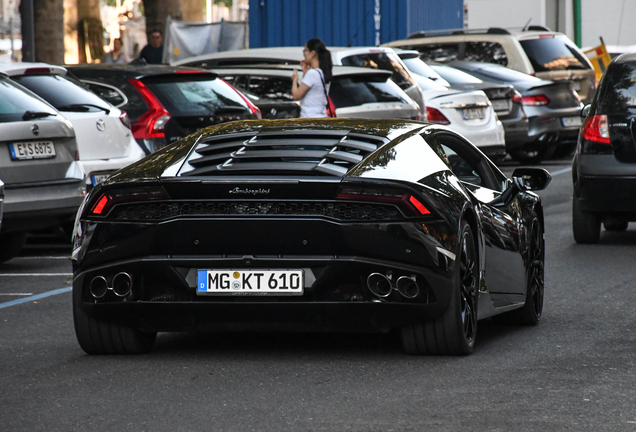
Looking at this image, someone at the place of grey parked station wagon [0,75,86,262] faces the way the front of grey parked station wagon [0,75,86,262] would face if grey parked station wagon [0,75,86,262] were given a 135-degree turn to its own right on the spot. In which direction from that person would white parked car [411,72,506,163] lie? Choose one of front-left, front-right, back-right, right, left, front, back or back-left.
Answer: front-left

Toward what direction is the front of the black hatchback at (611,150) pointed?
away from the camera

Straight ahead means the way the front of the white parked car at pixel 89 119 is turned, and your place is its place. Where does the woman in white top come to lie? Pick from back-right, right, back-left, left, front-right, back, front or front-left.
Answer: right

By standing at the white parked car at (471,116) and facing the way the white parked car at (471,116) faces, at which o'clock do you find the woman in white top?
The woman in white top is roughly at 8 o'clock from the white parked car.

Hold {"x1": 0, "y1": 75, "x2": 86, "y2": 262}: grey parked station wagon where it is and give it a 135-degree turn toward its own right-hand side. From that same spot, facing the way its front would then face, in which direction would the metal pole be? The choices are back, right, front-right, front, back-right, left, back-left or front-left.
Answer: left

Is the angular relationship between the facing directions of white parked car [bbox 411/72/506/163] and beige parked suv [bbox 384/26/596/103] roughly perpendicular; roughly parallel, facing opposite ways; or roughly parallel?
roughly parallel

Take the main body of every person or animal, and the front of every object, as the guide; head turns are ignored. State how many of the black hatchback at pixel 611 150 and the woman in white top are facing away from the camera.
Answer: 1

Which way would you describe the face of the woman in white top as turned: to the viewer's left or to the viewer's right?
to the viewer's left

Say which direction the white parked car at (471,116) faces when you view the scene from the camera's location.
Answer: facing away from the viewer and to the left of the viewer

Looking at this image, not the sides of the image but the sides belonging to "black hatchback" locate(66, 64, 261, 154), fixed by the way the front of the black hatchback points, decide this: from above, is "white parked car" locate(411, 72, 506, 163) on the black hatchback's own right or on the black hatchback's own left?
on the black hatchback's own right

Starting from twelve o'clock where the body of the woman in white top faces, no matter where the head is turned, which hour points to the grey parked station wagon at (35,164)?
The grey parked station wagon is roughly at 10 o'clock from the woman in white top.

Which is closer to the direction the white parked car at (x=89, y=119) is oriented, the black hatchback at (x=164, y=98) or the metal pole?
the metal pole

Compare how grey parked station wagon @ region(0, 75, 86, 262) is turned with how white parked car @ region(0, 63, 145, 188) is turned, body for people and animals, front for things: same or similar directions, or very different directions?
same or similar directions

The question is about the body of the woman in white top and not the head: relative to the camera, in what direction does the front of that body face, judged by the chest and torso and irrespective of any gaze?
to the viewer's left

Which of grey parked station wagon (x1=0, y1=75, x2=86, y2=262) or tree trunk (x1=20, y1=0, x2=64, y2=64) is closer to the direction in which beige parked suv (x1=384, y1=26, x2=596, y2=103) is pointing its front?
the tree trunk

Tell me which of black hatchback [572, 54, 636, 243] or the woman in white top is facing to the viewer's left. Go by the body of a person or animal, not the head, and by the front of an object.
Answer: the woman in white top

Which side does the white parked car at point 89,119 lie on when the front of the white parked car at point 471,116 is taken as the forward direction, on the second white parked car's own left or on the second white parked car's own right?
on the second white parked car's own left

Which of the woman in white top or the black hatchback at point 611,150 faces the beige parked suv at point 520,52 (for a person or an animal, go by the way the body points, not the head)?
the black hatchback
